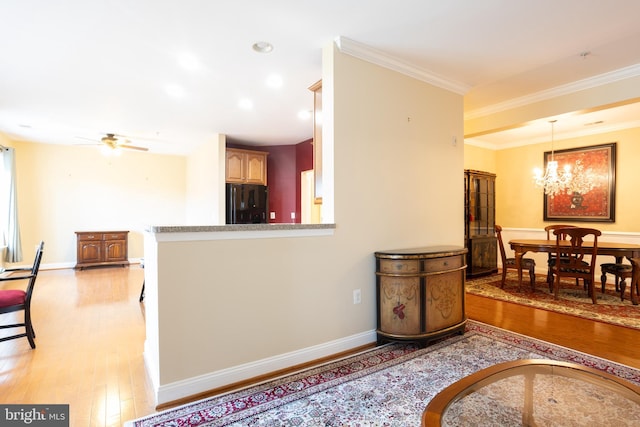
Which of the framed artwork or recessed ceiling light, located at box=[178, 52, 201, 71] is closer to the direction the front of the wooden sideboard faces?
the recessed ceiling light

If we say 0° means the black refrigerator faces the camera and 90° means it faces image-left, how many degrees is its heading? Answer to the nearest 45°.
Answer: approximately 0°

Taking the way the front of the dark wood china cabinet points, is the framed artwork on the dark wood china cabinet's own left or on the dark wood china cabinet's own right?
on the dark wood china cabinet's own left

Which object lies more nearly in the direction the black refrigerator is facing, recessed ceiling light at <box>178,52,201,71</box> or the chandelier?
the recessed ceiling light

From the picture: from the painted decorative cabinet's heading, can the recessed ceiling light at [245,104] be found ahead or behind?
behind

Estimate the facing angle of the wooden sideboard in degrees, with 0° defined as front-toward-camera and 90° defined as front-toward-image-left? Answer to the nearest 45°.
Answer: approximately 0°

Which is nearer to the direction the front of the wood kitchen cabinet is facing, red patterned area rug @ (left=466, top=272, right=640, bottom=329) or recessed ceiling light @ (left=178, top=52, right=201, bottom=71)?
the recessed ceiling light

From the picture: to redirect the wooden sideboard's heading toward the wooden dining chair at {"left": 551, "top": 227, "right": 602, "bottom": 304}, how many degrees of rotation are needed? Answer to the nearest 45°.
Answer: approximately 45° to its left

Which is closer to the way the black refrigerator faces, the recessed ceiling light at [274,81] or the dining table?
the recessed ceiling light
